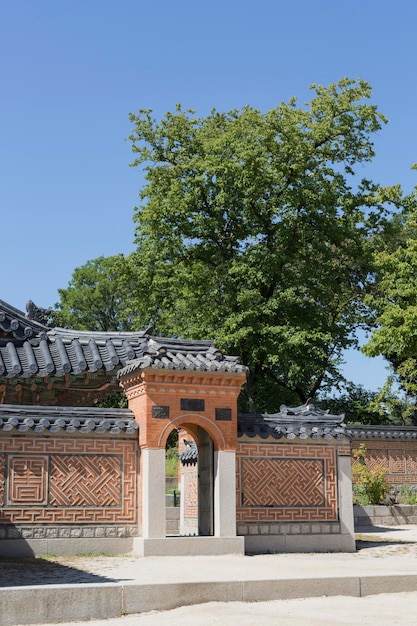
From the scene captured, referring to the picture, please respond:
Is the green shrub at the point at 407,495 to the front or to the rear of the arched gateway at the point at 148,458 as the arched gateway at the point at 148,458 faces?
to the rear
